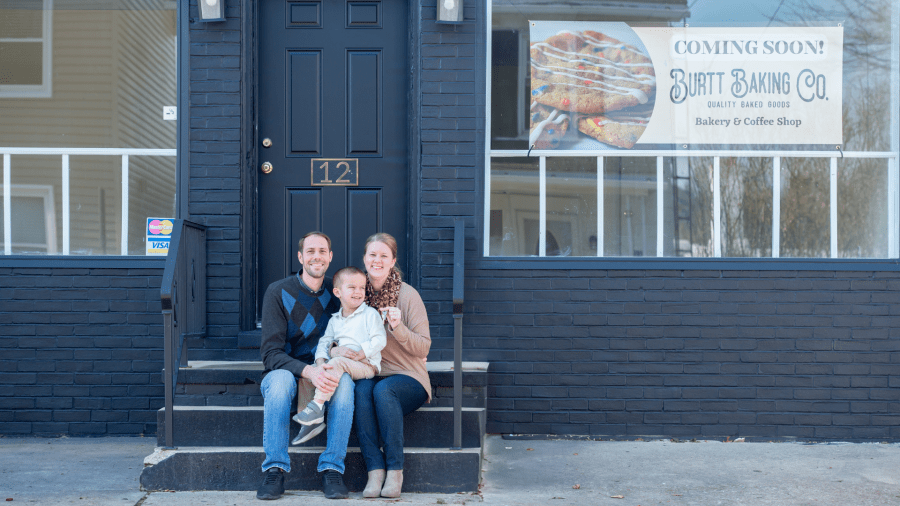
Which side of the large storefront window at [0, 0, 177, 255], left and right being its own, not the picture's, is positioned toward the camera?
front

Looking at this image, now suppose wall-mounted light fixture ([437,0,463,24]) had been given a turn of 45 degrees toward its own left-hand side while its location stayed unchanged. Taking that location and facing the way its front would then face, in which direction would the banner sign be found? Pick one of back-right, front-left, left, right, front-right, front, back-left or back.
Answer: front-left

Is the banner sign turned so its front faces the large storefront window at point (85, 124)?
no

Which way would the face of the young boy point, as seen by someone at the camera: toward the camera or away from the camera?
toward the camera

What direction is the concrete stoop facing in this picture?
toward the camera

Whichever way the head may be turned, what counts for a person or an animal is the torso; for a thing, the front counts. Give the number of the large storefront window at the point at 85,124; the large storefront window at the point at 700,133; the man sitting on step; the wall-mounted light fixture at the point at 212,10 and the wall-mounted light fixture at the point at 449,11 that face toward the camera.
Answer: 5

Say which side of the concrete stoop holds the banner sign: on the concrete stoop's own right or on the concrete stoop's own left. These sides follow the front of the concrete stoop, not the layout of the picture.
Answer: on the concrete stoop's own left

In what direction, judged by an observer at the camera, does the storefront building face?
facing the viewer

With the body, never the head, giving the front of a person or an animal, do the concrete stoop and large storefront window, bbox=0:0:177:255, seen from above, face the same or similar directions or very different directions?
same or similar directions

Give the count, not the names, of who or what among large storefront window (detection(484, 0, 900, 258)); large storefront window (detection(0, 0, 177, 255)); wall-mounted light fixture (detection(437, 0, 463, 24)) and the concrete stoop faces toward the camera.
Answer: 4

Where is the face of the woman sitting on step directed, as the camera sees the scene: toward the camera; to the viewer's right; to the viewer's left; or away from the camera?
toward the camera

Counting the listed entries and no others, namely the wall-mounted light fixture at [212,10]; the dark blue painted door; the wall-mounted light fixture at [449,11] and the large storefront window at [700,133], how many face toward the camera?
4
